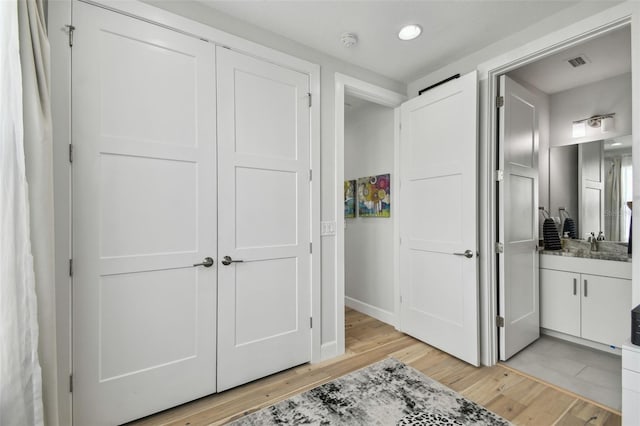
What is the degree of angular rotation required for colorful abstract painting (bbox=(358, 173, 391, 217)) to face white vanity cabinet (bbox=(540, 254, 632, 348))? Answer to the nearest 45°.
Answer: approximately 135° to its left

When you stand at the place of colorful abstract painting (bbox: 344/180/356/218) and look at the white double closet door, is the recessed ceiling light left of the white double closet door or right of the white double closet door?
left

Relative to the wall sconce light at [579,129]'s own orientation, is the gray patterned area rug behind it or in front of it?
in front

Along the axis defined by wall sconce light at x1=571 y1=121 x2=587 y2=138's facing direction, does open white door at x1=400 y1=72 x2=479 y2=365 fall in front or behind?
in front

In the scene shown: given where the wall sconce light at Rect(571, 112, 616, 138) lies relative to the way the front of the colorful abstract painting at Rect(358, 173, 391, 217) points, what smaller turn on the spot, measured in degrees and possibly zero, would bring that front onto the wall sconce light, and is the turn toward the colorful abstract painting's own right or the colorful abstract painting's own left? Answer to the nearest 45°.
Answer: approximately 135° to the colorful abstract painting's own left

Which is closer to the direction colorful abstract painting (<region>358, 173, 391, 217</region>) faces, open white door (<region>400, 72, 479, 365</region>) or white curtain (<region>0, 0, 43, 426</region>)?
the white curtain

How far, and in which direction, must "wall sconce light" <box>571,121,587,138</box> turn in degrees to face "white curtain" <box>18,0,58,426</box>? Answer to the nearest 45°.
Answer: approximately 45° to its right

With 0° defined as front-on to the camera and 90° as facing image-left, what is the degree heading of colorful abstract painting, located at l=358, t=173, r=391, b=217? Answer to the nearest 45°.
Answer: approximately 45°

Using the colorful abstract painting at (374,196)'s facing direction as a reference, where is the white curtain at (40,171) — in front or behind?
in front

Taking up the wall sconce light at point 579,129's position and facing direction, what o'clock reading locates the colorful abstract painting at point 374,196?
The colorful abstract painting is roughly at 2 o'clock from the wall sconce light.
